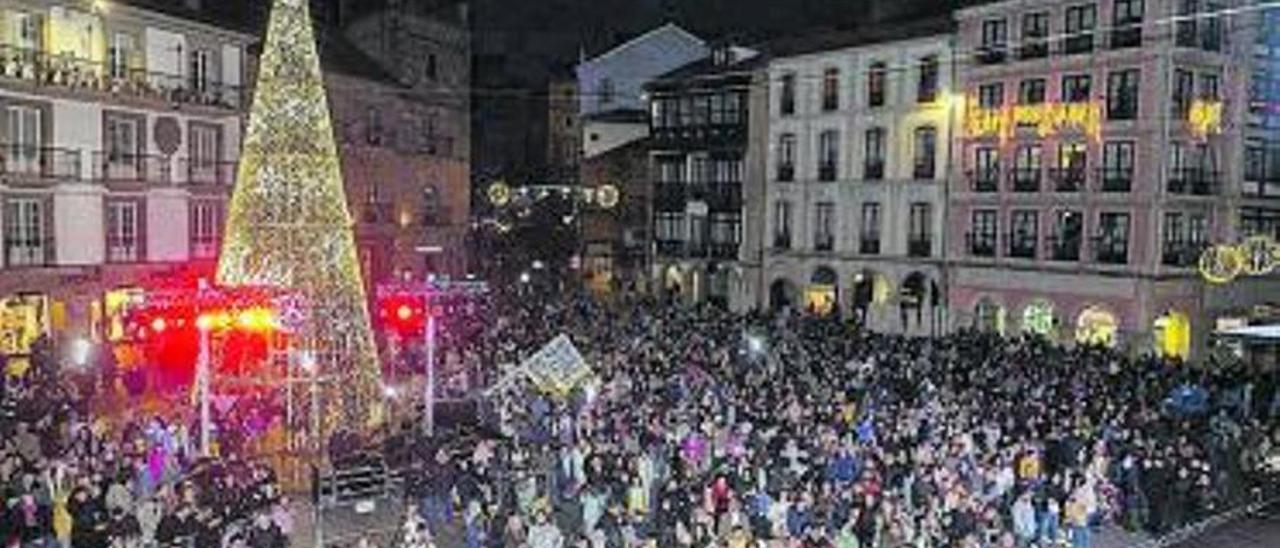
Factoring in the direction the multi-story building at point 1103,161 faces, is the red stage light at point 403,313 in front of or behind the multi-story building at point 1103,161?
in front

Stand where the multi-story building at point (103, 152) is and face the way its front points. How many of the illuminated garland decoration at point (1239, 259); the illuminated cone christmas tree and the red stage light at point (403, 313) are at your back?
0

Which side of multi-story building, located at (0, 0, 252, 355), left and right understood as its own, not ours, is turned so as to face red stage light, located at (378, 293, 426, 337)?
front

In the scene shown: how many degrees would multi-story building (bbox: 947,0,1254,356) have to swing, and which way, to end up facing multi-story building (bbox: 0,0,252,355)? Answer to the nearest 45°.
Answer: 0° — it already faces it

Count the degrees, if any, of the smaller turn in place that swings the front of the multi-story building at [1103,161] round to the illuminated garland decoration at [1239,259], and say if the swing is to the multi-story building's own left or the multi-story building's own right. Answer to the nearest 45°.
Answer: approximately 45° to the multi-story building's own left

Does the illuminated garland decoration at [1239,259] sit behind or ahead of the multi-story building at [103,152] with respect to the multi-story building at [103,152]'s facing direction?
ahead

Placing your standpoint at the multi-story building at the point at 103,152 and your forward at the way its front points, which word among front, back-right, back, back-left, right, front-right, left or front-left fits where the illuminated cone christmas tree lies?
front-right

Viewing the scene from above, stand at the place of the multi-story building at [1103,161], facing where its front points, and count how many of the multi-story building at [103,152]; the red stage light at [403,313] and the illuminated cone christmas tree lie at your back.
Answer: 0

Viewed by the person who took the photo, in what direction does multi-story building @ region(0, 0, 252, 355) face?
facing the viewer and to the right of the viewer

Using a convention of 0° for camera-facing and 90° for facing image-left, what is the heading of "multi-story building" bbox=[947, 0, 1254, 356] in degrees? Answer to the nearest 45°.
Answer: approximately 45°

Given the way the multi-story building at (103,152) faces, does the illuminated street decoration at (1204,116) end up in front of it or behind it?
in front

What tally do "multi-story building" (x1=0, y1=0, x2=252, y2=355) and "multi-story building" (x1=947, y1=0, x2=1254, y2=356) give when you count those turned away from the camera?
0
